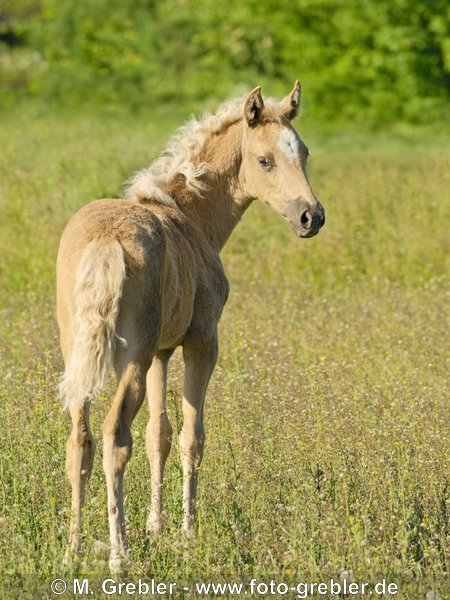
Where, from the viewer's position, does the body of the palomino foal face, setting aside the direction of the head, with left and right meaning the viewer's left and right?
facing away from the viewer and to the right of the viewer
